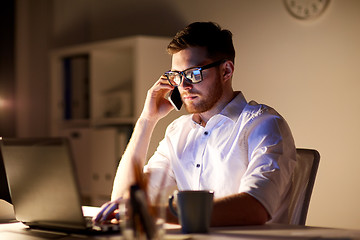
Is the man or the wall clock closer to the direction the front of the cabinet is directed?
the man

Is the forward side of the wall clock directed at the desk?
yes

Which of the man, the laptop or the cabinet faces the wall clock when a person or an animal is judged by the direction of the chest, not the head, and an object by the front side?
the laptop

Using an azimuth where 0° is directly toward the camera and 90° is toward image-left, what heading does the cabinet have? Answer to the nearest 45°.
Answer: approximately 45°

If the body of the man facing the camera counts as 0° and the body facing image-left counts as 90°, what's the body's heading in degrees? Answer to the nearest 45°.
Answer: approximately 45°

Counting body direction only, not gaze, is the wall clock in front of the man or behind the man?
behind

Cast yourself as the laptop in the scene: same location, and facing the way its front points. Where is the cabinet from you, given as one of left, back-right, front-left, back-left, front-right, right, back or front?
front-left

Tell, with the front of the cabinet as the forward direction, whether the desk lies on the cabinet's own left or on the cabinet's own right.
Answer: on the cabinet's own left

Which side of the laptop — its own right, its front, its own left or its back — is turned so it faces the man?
front

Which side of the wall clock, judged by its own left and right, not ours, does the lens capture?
front

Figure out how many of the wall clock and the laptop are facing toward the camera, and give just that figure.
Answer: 1

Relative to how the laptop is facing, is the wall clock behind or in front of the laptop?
in front

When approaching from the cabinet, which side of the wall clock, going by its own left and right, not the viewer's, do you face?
right

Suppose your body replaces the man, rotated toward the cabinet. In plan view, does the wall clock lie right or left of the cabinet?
right

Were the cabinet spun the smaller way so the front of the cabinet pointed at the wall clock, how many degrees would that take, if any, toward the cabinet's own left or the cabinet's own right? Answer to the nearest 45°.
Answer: approximately 90° to the cabinet's own left
